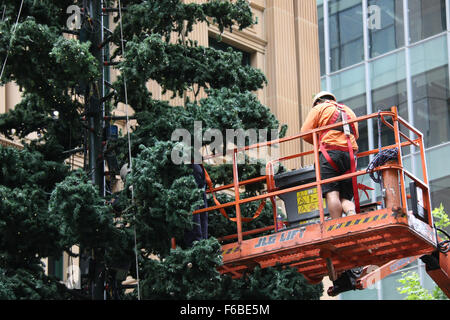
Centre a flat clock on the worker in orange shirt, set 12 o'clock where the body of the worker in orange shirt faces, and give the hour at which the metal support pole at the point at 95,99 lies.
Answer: The metal support pole is roughly at 11 o'clock from the worker in orange shirt.

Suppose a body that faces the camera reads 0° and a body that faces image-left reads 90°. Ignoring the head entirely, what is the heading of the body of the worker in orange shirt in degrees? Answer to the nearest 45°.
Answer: approximately 135°

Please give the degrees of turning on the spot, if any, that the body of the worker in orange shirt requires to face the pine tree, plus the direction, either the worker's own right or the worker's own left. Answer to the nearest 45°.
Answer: approximately 45° to the worker's own left
